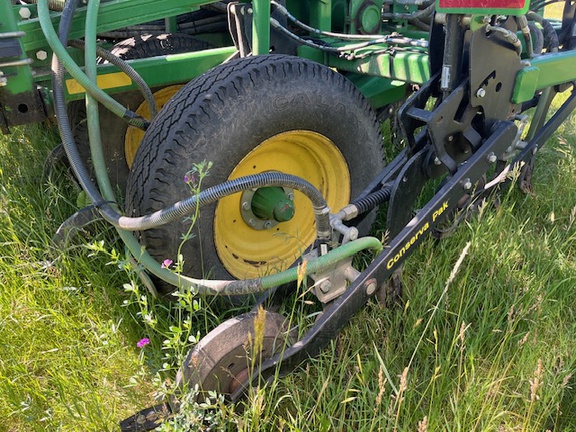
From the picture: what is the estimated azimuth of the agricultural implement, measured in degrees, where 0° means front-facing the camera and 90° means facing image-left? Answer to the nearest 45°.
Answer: approximately 225°
